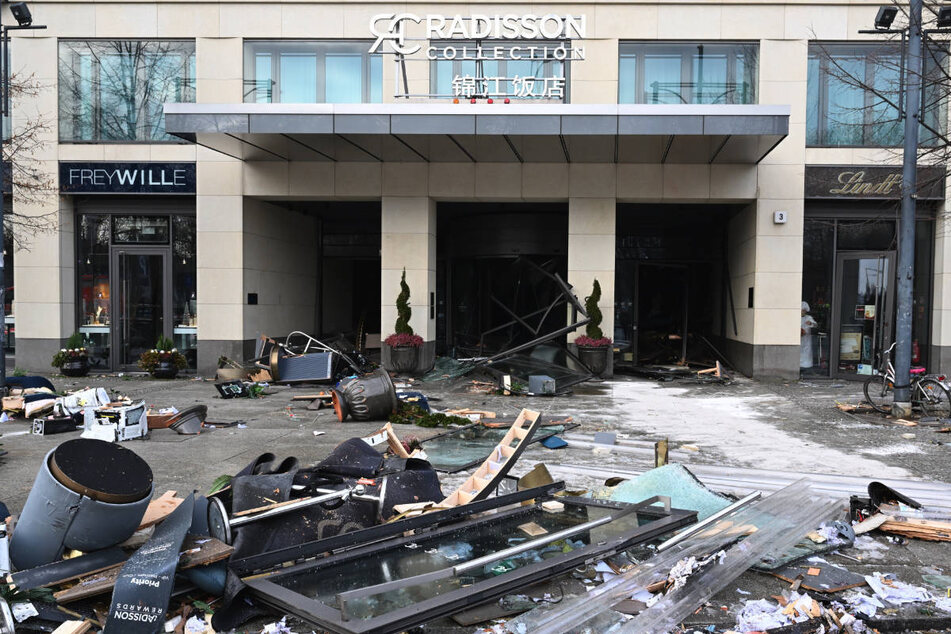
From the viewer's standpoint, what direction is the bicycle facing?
to the viewer's left

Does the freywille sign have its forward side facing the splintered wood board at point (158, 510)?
yes

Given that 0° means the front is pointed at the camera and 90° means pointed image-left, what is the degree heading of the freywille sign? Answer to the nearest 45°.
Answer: approximately 0°

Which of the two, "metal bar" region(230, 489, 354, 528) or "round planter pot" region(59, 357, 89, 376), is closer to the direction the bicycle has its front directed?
the round planter pot

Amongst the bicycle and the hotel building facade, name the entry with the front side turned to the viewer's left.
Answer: the bicycle

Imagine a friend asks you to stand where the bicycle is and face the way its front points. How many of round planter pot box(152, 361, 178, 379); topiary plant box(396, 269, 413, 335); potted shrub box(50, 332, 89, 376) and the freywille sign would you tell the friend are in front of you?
4

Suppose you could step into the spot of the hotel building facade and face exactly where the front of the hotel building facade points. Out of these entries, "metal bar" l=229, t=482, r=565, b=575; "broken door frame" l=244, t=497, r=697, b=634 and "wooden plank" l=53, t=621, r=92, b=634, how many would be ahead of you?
3

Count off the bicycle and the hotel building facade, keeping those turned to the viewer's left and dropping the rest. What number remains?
1

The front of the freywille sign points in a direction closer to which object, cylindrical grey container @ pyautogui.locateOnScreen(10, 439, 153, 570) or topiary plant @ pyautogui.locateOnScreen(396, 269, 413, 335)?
the cylindrical grey container

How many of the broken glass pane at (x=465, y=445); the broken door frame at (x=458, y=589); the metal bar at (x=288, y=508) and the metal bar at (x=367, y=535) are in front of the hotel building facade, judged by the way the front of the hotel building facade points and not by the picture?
4

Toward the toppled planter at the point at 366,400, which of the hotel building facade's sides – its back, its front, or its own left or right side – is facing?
front

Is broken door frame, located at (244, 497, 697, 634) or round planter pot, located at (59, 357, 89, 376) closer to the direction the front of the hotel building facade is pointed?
the broken door frame

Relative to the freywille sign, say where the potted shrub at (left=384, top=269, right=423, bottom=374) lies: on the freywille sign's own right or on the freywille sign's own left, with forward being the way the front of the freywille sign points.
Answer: on the freywille sign's own left

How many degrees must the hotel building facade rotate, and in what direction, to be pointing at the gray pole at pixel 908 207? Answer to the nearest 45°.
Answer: approximately 45° to its left
